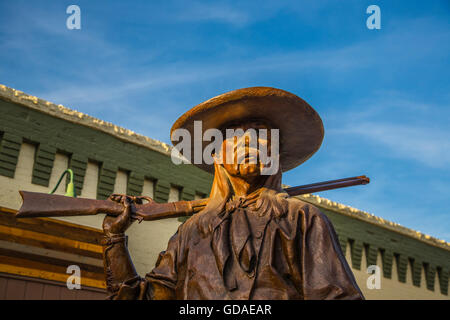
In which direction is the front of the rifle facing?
to the viewer's right

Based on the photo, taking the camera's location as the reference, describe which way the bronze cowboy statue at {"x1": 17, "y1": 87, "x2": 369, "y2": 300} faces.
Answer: facing the viewer
